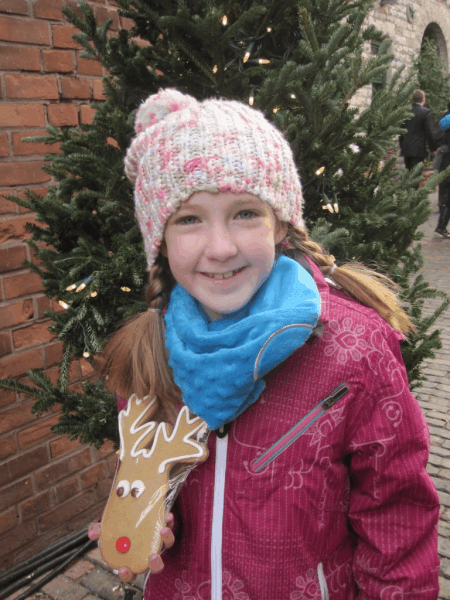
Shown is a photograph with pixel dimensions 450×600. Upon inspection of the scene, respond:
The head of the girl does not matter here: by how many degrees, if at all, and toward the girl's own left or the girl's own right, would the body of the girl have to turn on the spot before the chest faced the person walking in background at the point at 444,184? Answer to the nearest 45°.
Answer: approximately 135° to the girl's own right

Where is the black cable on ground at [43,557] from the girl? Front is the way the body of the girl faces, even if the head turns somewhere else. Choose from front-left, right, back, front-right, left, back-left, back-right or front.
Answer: right

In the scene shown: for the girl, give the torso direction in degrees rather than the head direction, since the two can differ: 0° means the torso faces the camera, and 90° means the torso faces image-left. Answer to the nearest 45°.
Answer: approximately 45°

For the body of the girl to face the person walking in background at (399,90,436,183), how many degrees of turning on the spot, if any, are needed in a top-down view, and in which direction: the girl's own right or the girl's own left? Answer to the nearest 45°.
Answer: approximately 135° to the girl's own right

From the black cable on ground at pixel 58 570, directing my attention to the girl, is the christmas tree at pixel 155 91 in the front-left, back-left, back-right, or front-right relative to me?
front-left
